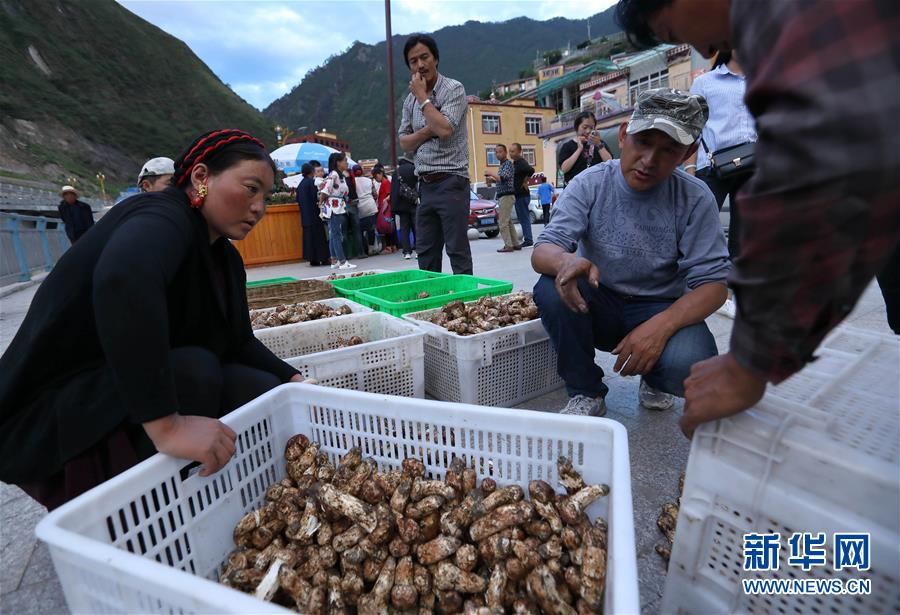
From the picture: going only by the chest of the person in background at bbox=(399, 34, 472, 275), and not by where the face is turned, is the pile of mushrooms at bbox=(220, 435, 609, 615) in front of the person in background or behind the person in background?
in front

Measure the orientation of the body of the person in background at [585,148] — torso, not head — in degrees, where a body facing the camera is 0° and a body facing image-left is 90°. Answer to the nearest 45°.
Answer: approximately 315°

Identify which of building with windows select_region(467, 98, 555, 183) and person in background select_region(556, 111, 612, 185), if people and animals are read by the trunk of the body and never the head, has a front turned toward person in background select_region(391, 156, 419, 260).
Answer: the building with windows

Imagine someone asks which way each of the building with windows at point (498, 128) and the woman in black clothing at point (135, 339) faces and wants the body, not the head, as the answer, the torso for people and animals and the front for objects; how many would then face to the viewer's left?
0

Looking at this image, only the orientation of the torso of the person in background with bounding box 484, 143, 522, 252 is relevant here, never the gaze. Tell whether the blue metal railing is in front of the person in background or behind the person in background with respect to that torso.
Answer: in front

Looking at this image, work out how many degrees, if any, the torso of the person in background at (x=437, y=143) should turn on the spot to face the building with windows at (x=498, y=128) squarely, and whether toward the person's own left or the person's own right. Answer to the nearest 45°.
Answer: approximately 135° to the person's own right

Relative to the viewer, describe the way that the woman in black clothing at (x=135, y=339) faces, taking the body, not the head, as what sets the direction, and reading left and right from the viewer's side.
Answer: facing to the right of the viewer

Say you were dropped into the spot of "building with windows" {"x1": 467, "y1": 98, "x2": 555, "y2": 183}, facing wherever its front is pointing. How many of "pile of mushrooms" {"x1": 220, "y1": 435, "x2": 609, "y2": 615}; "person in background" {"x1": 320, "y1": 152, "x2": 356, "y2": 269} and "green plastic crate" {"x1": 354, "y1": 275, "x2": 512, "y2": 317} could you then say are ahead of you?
3

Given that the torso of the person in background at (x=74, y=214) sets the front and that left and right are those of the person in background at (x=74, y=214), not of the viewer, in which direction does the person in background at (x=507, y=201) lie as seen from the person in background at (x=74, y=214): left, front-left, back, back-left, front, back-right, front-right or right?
front-left
